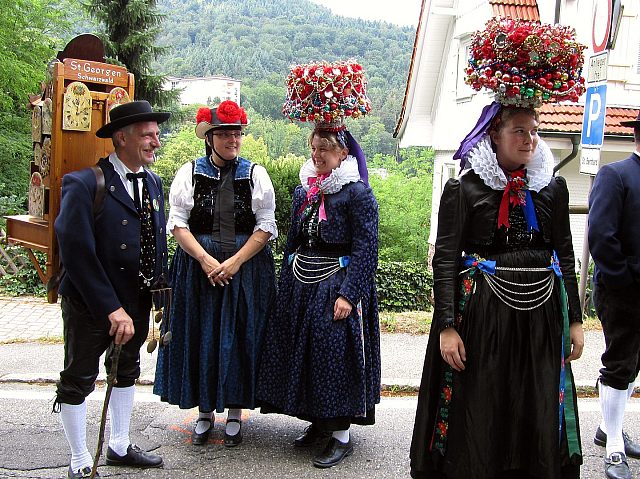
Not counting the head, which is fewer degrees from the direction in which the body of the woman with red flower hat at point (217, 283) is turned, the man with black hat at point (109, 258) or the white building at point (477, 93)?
the man with black hat

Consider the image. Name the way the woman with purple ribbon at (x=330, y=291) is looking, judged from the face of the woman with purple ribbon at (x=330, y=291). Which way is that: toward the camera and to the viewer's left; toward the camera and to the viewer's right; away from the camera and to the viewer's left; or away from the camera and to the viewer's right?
toward the camera and to the viewer's left

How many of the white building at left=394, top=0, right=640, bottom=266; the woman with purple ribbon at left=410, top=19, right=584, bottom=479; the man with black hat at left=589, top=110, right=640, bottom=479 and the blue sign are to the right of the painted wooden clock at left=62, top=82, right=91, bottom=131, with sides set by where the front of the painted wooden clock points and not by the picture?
0

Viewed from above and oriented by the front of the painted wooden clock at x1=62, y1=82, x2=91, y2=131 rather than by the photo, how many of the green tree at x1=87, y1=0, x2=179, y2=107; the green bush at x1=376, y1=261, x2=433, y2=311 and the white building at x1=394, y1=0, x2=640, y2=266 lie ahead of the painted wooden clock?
0

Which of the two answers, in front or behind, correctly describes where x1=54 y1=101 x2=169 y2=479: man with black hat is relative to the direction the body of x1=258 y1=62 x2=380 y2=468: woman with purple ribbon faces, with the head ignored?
in front

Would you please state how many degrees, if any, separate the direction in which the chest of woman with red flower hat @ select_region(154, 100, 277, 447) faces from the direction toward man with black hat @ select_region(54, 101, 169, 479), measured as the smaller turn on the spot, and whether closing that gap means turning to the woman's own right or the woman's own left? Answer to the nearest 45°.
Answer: approximately 45° to the woman's own right

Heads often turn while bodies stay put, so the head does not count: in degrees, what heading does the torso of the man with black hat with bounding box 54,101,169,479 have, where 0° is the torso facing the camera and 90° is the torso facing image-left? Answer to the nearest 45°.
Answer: approximately 315°

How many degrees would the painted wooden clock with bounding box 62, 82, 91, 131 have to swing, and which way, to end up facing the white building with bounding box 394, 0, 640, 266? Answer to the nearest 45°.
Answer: approximately 135° to its left

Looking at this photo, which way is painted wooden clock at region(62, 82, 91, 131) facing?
toward the camera

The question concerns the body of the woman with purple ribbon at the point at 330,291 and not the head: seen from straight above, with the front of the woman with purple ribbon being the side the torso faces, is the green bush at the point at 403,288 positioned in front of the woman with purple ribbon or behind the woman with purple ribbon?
behind

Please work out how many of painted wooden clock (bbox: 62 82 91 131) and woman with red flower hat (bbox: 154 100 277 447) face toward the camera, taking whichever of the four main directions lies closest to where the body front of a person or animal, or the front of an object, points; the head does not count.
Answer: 2

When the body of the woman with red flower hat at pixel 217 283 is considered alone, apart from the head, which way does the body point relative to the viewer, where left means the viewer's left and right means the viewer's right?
facing the viewer

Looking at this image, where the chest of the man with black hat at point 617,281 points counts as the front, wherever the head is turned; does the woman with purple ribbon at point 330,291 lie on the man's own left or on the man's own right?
on the man's own right

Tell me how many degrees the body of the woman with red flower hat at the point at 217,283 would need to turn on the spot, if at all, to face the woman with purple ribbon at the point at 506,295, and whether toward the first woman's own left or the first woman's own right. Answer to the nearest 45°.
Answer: approximately 45° to the first woman's own left

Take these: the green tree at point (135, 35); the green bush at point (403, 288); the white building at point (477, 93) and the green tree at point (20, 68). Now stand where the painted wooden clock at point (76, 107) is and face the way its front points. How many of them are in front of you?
0

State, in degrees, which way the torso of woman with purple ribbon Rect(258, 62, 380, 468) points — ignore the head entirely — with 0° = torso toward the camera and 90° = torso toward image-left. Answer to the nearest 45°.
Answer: approximately 45°

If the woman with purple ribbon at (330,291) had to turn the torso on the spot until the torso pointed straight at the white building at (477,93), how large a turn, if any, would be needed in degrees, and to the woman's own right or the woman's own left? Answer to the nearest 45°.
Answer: approximately 135° to the woman's own right
